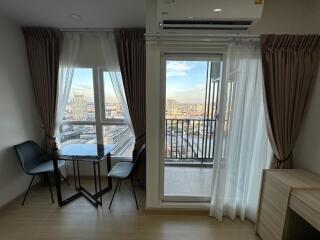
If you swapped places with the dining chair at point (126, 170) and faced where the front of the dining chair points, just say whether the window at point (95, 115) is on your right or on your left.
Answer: on your right

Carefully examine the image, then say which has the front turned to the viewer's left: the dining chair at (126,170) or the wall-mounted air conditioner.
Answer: the dining chair

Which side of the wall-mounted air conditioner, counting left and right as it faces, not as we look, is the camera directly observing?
front

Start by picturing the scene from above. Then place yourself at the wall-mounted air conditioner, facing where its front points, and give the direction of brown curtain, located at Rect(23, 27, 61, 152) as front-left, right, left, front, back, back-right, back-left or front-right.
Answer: right

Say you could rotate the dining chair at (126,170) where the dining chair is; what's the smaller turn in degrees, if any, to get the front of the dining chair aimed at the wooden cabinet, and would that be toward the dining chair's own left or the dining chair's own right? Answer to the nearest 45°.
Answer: approximately 135° to the dining chair's own left

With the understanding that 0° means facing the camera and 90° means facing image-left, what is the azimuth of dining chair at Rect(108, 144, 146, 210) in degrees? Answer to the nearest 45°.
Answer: approximately 90°

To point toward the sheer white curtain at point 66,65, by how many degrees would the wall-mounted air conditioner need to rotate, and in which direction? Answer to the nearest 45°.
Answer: approximately 90° to its right

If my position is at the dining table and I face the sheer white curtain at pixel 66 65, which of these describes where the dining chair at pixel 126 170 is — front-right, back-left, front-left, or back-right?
back-right
